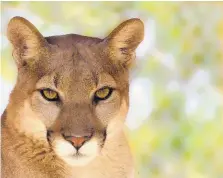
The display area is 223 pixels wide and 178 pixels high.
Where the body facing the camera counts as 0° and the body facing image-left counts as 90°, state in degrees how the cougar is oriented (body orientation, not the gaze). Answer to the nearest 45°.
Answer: approximately 0°
